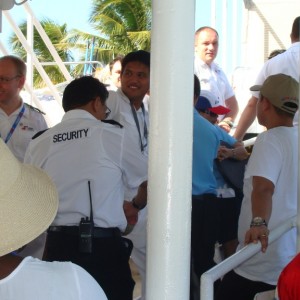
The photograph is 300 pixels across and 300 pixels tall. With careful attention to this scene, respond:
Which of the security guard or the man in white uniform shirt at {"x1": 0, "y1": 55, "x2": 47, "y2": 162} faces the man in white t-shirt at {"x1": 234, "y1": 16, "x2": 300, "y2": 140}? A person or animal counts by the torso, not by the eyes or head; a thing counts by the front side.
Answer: the security guard

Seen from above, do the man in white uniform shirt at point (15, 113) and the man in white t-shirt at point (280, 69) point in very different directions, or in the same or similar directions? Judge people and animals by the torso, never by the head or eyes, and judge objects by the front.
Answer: very different directions

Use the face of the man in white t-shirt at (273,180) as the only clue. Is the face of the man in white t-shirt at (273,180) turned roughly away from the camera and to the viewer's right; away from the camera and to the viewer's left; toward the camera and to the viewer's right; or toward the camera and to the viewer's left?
away from the camera and to the viewer's left

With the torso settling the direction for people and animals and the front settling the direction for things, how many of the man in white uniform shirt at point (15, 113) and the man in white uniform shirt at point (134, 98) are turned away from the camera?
0

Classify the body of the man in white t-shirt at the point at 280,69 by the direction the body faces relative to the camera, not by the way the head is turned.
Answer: away from the camera

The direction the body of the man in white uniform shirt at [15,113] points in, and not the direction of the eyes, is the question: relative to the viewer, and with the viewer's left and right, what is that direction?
facing the viewer and to the left of the viewer

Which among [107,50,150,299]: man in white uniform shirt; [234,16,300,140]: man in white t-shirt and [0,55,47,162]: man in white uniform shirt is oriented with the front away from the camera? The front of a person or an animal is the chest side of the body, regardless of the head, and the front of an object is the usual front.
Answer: the man in white t-shirt

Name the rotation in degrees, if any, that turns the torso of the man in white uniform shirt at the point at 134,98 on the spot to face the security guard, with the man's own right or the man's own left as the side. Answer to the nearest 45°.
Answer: approximately 45° to the man's own right

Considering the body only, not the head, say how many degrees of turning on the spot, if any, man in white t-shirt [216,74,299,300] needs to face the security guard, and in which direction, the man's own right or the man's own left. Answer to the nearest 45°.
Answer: approximately 45° to the man's own left

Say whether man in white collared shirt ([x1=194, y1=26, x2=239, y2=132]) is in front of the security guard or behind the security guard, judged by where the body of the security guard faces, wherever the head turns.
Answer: in front

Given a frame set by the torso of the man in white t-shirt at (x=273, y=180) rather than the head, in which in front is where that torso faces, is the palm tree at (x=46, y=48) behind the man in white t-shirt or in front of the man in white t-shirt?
in front
